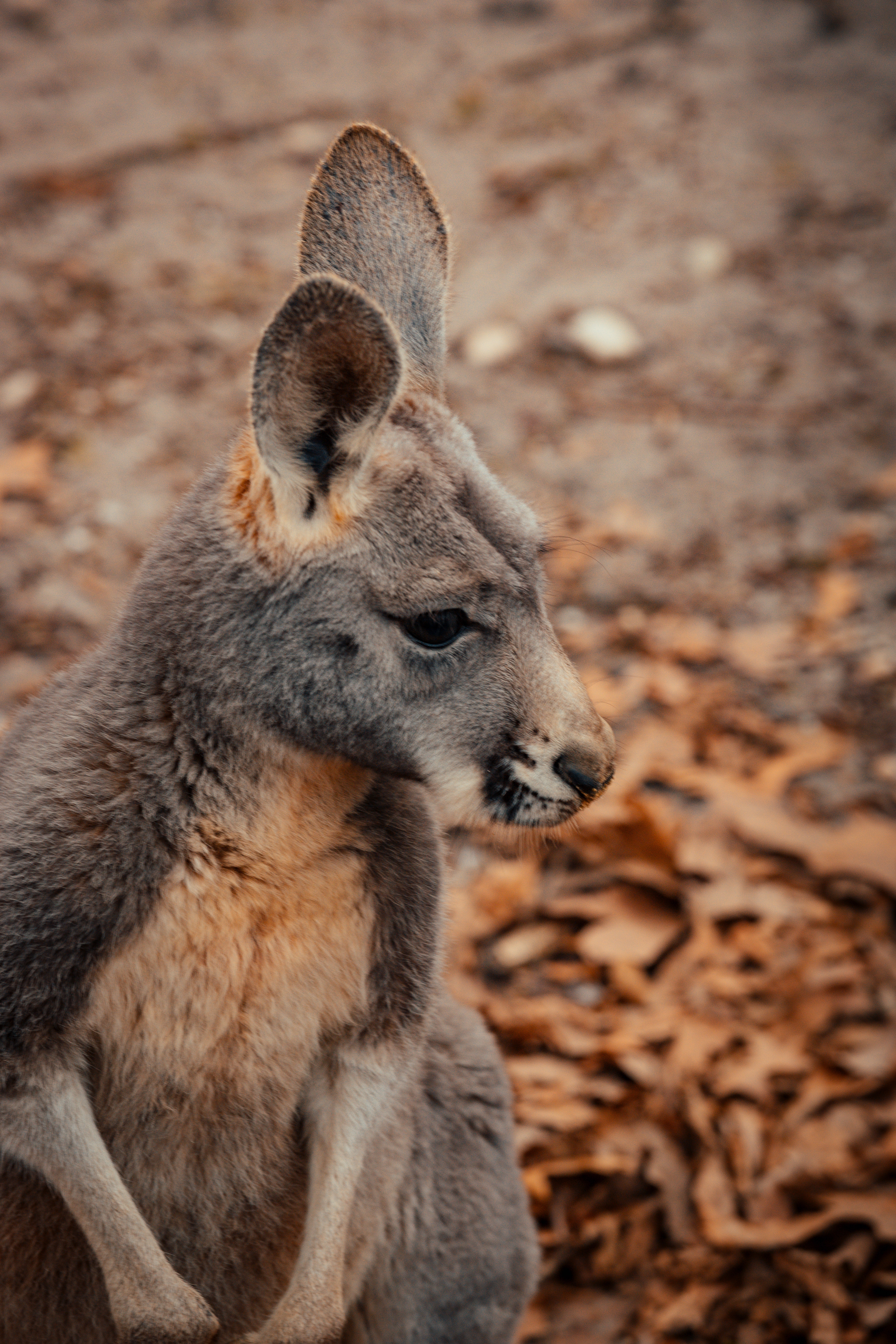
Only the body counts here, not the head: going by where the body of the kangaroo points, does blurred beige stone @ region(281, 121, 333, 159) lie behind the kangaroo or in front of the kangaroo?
behind

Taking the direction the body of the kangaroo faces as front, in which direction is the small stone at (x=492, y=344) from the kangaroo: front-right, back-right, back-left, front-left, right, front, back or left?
back-left

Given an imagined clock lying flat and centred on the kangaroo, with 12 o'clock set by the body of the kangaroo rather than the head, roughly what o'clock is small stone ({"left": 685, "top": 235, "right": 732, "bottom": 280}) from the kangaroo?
The small stone is roughly at 8 o'clock from the kangaroo.

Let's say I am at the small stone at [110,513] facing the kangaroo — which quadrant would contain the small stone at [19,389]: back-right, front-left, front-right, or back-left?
back-right

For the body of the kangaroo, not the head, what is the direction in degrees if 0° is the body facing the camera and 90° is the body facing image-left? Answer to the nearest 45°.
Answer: approximately 315°

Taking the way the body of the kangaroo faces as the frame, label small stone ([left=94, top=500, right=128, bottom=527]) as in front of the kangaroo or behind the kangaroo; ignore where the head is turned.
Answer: behind

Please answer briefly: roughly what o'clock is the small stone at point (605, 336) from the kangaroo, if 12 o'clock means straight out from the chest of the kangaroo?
The small stone is roughly at 8 o'clock from the kangaroo.

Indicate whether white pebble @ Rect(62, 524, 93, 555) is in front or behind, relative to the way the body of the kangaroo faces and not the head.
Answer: behind

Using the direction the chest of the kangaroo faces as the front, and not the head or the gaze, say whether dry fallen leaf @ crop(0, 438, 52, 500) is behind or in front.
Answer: behind
